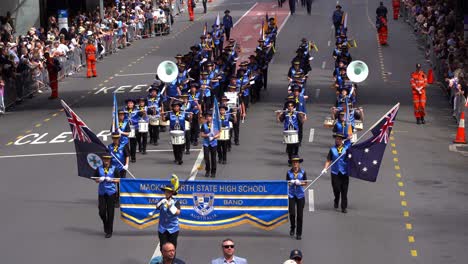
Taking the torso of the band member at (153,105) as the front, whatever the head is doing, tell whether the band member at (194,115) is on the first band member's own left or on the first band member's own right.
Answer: on the first band member's own left

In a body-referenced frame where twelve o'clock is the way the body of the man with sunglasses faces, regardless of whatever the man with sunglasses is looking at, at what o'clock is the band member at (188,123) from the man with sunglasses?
The band member is roughly at 6 o'clock from the man with sunglasses.

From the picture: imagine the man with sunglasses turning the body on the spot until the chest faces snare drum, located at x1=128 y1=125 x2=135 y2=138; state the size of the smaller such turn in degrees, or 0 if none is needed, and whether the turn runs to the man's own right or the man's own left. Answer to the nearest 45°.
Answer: approximately 180°

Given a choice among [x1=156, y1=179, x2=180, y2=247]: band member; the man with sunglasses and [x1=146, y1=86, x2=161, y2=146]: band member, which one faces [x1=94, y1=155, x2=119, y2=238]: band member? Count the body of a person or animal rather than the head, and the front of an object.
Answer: [x1=146, y1=86, x2=161, y2=146]: band member

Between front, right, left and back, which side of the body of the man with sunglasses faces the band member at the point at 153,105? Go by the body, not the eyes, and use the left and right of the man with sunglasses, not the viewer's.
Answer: back

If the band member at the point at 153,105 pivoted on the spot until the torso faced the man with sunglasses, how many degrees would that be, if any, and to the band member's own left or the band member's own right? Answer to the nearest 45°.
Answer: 0° — they already face them

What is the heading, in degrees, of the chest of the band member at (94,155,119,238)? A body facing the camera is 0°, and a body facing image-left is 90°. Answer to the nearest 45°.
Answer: approximately 0°
